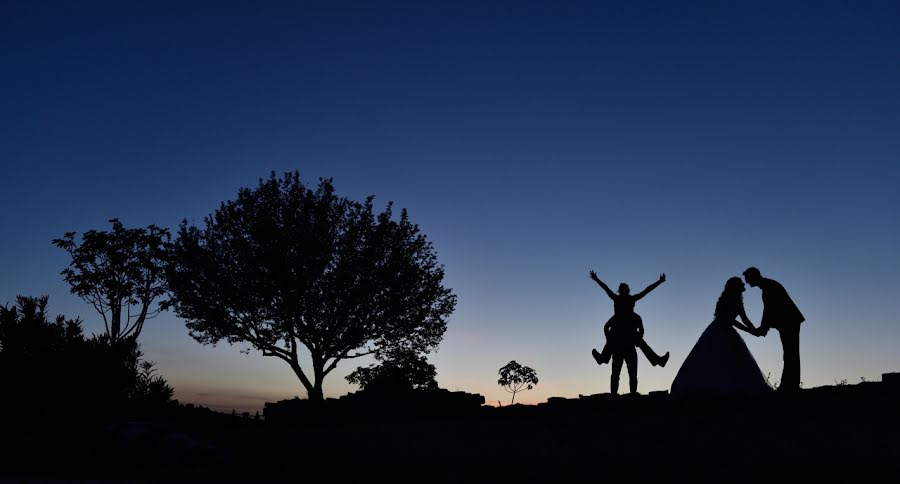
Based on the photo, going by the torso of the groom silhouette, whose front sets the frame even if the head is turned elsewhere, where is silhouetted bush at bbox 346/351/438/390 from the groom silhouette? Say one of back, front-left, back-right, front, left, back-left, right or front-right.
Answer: front-right

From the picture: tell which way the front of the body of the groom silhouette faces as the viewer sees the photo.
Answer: to the viewer's left

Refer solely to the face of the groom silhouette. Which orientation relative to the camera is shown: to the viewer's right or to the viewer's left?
to the viewer's left

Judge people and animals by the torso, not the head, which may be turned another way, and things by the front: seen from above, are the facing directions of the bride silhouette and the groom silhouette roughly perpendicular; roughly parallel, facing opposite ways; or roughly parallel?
roughly parallel, facing opposite ways

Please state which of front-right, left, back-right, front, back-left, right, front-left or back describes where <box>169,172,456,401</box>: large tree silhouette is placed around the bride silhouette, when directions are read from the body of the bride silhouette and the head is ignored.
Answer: back-left

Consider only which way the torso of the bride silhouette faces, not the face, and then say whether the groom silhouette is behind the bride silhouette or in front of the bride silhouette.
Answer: in front

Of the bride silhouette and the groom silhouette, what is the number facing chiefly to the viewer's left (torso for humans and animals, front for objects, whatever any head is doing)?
1

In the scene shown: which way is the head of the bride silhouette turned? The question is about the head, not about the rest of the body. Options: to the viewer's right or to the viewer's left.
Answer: to the viewer's right

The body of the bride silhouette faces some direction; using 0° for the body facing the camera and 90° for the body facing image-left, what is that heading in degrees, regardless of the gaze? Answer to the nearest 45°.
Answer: approximately 270°
